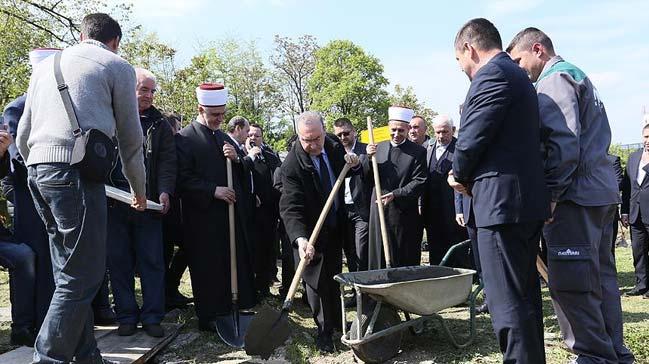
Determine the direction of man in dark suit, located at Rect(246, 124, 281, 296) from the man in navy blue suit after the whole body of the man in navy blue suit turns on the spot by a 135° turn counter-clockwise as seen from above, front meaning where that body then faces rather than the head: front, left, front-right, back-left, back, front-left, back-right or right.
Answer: back-right

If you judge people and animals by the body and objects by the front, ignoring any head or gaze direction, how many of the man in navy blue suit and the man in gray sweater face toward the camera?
0

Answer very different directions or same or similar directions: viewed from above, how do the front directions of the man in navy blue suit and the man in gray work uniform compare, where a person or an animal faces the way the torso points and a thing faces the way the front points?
same or similar directions

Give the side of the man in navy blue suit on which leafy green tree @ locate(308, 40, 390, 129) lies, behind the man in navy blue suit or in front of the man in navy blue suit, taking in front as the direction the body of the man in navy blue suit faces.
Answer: in front

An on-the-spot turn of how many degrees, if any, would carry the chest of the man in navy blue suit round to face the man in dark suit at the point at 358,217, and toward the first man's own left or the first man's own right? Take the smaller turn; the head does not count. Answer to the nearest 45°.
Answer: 0° — they already face them

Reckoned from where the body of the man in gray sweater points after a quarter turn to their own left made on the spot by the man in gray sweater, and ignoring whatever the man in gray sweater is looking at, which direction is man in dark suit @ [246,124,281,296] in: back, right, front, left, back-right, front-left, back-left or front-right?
right

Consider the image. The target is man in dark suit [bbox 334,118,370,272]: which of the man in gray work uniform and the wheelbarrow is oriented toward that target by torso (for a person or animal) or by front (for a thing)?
the man in gray work uniform

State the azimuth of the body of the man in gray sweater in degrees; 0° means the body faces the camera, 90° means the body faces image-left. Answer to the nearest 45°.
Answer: approximately 225°

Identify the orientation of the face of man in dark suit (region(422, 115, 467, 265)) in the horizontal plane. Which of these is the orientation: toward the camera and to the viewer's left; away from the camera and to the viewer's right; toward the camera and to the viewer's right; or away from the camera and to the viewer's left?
toward the camera and to the viewer's left

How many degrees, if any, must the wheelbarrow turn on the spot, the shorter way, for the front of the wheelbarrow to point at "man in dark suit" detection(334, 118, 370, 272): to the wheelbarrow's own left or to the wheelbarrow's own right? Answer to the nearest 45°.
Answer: approximately 135° to the wheelbarrow's own right

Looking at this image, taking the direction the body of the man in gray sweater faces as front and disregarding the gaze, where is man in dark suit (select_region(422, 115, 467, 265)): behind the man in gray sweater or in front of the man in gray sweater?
in front

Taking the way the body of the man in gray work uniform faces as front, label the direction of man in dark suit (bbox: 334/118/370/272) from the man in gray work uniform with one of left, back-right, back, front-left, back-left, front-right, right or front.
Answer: front

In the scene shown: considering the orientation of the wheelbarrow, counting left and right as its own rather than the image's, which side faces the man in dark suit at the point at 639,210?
back

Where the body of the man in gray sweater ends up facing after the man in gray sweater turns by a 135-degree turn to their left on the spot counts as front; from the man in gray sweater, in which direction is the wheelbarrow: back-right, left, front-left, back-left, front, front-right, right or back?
back

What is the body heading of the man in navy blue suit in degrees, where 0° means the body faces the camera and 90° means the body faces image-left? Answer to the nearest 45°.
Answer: approximately 135°

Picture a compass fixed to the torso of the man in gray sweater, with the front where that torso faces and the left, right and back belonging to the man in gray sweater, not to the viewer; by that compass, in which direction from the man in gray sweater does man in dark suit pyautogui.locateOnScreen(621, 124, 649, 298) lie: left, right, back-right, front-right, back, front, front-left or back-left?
front-right

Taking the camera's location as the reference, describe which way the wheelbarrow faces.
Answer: facing the viewer and to the left of the viewer

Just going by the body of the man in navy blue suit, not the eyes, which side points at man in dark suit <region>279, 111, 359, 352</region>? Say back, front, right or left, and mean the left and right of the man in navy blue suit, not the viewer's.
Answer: front
